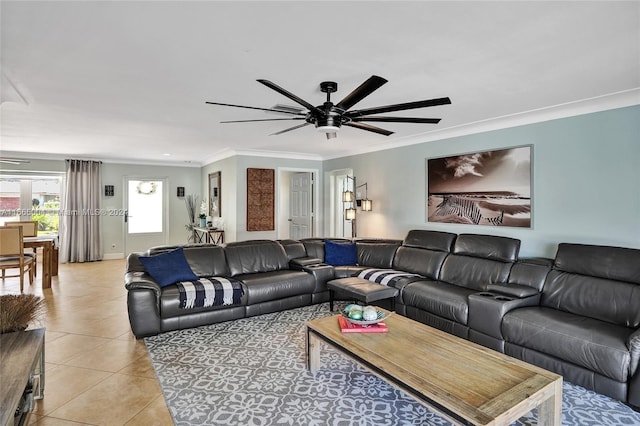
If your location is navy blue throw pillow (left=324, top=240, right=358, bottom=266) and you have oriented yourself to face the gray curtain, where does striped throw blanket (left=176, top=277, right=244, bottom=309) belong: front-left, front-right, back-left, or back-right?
front-left

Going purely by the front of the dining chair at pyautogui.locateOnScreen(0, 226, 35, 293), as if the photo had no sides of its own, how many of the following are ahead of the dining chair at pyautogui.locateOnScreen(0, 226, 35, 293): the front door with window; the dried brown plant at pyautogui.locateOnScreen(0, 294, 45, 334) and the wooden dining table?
2

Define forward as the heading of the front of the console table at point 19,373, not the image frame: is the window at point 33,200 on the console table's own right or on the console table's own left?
on the console table's own left

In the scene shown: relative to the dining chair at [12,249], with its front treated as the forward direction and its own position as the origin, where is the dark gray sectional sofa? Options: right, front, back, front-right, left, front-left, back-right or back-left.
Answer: right

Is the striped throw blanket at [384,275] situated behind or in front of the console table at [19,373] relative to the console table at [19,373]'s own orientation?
in front

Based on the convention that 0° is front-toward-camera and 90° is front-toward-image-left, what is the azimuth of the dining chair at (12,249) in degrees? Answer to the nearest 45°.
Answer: approximately 225°

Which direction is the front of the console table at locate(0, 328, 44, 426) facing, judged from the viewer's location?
facing to the right of the viewer

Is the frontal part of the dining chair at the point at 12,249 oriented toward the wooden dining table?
yes

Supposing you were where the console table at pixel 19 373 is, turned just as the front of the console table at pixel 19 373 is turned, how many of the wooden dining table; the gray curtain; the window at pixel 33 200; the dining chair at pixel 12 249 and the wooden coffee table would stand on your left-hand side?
4

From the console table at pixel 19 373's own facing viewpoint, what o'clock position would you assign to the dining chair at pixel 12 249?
The dining chair is roughly at 9 o'clock from the console table.

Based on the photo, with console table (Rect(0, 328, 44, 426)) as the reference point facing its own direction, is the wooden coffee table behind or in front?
in front

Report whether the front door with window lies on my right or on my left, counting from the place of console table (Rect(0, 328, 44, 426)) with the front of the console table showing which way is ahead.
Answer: on my left

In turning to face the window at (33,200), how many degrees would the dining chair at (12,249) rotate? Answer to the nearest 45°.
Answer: approximately 45° to its left

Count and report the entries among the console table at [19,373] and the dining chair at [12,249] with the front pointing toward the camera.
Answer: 0

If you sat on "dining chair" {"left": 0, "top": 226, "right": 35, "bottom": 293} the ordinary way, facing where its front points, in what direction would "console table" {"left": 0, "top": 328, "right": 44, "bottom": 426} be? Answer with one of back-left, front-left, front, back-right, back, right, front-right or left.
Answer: back-right
